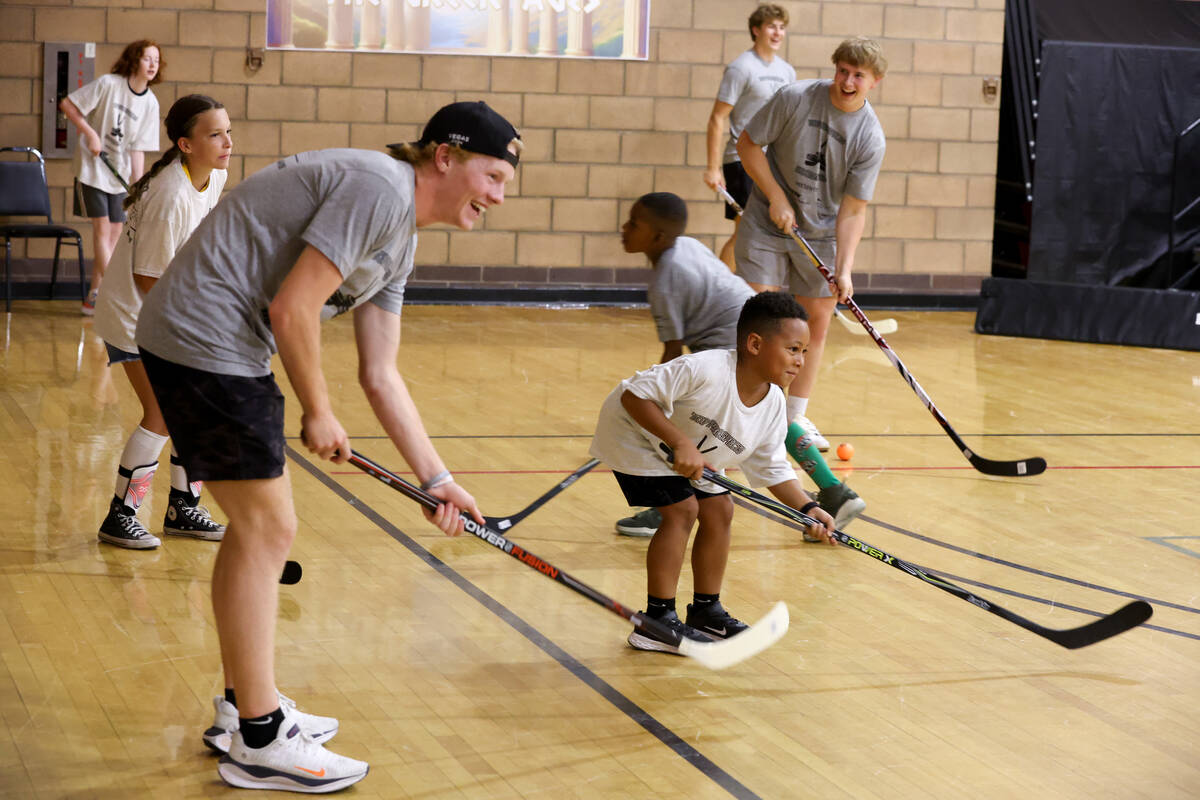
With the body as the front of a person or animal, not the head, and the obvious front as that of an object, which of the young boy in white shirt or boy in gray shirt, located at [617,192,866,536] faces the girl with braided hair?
the boy in gray shirt

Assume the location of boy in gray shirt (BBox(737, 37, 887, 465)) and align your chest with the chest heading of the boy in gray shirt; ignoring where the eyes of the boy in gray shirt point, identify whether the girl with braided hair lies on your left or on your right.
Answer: on your right

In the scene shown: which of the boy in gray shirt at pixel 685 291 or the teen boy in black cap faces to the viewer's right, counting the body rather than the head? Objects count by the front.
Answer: the teen boy in black cap

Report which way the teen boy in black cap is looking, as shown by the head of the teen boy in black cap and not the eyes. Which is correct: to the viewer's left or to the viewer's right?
to the viewer's right

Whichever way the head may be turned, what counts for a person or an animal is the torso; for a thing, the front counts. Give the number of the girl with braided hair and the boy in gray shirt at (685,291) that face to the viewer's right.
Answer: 1

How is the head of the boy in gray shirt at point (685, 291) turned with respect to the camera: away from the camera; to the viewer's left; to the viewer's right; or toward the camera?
to the viewer's left

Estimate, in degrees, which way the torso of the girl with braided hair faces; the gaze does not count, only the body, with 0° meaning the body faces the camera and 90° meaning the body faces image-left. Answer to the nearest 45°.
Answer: approximately 270°

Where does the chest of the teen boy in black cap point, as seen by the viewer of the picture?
to the viewer's right

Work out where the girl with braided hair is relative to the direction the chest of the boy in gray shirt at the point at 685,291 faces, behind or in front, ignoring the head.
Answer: in front
